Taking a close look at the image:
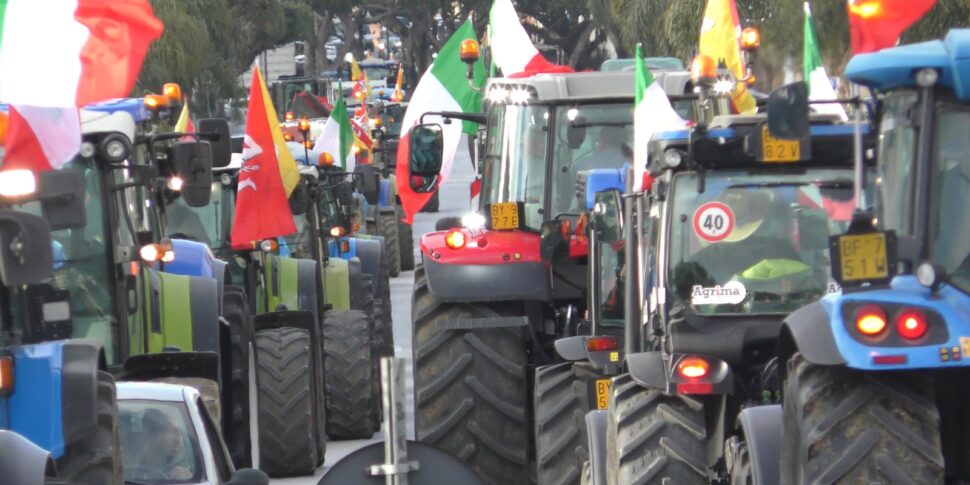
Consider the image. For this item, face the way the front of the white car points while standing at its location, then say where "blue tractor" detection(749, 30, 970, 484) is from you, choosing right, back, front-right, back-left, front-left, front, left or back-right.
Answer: front-left

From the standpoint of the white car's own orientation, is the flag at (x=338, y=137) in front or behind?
behind

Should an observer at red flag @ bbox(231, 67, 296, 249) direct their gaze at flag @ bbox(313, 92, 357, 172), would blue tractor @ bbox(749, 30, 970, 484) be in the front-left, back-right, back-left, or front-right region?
back-right

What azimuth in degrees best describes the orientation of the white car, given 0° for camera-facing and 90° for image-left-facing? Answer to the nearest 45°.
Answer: approximately 0°

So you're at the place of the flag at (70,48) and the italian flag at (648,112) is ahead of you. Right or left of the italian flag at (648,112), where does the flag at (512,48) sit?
left

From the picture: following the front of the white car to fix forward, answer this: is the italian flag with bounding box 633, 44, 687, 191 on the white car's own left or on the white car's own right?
on the white car's own left

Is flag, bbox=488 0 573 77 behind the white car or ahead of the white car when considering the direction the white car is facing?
behind

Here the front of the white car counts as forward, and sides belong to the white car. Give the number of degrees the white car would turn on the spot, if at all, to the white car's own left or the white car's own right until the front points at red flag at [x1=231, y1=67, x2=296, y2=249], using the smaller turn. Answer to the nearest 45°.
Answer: approximately 180°

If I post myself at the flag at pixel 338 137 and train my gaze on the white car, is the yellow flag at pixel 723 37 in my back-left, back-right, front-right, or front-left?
front-left

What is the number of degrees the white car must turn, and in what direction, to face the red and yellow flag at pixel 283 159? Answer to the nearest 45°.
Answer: approximately 180°
